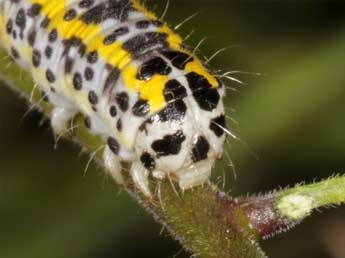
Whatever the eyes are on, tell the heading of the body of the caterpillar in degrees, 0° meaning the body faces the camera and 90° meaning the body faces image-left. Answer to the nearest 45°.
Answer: approximately 315°
